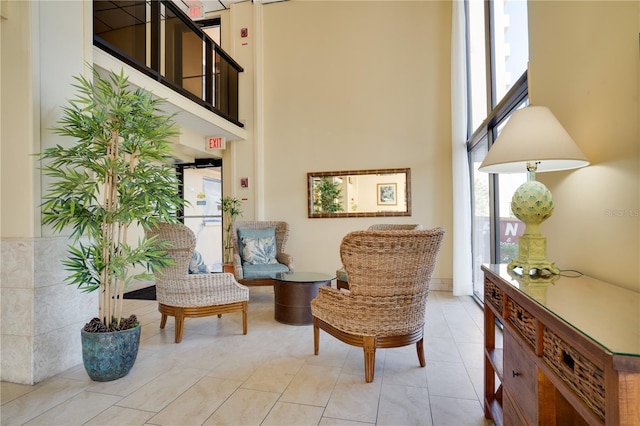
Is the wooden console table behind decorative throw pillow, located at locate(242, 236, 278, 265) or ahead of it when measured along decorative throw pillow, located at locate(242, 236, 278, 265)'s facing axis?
ahead

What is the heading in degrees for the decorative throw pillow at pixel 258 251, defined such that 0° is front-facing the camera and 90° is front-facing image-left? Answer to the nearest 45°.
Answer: approximately 0°

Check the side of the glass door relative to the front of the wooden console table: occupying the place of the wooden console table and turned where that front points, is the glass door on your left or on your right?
on your right

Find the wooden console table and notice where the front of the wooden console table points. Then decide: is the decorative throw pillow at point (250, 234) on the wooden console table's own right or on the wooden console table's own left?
on the wooden console table's own right

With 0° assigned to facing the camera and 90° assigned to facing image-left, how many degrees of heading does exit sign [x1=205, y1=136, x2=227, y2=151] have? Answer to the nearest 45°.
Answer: approximately 0°

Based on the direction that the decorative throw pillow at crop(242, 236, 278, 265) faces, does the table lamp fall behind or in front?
in front

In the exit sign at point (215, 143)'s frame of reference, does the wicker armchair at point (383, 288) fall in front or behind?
in front
